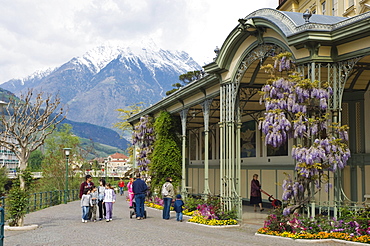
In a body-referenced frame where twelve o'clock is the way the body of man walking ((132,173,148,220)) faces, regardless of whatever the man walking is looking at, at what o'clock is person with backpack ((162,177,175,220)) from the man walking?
The person with backpack is roughly at 3 o'clock from the man walking.

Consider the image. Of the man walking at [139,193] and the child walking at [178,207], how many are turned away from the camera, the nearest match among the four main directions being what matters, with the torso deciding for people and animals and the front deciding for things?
2

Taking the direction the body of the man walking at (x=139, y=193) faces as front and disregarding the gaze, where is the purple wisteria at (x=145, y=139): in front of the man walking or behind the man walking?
in front

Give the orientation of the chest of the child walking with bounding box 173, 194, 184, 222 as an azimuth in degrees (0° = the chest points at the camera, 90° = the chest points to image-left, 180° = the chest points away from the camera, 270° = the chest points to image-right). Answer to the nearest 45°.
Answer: approximately 180°

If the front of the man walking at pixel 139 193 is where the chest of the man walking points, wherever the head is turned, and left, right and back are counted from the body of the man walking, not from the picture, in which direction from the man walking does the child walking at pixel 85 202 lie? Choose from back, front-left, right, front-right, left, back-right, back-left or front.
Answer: left

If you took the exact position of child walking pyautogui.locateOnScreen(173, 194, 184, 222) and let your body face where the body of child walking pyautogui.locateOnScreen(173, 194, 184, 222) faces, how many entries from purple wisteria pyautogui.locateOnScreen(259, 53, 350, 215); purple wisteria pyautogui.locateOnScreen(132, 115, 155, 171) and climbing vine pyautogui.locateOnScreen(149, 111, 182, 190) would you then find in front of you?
2

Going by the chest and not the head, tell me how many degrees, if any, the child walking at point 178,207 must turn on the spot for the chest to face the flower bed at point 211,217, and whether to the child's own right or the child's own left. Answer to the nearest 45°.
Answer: approximately 135° to the child's own right

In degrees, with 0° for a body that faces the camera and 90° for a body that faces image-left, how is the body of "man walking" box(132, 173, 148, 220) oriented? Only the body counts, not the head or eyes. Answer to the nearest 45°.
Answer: approximately 180°

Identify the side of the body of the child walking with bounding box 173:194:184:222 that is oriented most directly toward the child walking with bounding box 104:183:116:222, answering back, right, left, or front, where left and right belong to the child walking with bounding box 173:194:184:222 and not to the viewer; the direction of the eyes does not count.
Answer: left

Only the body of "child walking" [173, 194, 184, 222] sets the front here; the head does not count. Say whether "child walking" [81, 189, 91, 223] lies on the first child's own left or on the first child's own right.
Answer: on the first child's own left

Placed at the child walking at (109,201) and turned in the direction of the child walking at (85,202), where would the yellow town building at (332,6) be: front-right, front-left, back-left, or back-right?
back-right

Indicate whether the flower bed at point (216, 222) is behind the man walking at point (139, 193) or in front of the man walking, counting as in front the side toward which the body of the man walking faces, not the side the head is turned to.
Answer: behind

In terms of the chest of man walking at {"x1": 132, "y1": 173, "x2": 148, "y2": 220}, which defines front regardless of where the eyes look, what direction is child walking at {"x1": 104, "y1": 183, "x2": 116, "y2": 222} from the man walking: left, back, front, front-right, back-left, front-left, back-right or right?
left

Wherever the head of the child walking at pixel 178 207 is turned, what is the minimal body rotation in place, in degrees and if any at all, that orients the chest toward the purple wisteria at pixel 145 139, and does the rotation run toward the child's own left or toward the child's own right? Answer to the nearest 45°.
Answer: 0° — they already face it
